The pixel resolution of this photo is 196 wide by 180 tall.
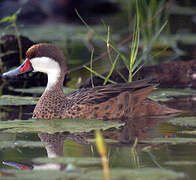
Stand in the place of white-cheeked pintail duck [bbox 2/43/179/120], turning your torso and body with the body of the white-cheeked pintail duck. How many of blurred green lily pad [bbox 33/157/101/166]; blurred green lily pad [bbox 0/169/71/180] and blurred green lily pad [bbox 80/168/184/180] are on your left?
3

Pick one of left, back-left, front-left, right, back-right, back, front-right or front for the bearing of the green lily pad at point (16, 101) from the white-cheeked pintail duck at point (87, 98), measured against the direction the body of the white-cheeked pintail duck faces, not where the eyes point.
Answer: front-right

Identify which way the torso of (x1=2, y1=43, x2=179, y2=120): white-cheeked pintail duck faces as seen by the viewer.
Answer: to the viewer's left

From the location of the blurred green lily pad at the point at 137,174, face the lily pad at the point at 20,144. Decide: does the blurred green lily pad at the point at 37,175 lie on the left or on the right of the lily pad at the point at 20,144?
left

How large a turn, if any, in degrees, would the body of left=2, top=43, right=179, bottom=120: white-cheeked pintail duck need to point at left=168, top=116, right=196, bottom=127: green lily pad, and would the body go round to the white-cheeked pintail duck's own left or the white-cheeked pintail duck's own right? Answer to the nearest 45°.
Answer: approximately 180°

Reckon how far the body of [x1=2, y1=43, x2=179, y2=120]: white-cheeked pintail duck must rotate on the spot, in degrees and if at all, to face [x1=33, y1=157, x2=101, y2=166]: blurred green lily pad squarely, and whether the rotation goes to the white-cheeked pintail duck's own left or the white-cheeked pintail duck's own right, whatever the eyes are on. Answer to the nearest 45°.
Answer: approximately 90° to the white-cheeked pintail duck's own left

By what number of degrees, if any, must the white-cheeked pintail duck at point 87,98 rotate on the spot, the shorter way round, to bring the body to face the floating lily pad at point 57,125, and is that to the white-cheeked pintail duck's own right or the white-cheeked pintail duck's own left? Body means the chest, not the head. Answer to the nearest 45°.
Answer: approximately 45° to the white-cheeked pintail duck's own left

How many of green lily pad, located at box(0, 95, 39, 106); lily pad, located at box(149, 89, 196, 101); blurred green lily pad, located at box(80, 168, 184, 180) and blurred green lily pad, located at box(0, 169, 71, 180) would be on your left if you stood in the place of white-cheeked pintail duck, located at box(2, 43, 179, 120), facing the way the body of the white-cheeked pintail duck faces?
2

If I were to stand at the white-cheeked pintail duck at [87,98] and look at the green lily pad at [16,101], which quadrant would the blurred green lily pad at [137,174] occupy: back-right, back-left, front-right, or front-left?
back-left

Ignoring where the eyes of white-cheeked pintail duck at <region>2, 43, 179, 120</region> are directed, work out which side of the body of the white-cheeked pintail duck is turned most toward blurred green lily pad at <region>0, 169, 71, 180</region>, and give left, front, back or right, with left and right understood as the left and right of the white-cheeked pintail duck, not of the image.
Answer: left
